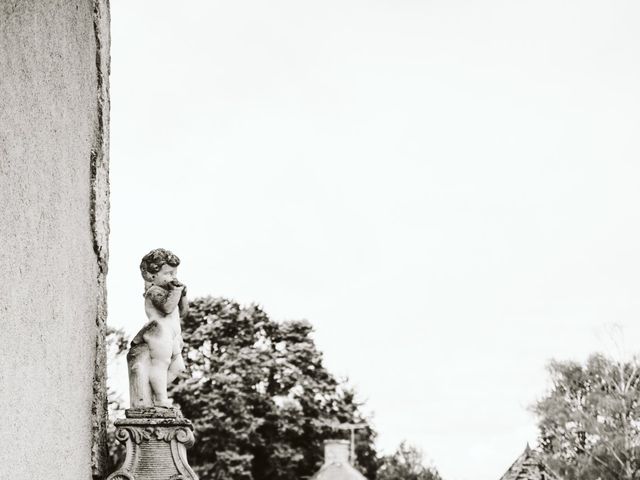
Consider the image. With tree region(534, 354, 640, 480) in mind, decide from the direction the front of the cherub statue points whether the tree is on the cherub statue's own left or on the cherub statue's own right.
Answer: on the cherub statue's own left

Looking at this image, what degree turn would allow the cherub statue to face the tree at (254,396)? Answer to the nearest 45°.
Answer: approximately 135° to its left

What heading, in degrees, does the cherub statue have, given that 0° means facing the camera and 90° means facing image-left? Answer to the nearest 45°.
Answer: approximately 315°

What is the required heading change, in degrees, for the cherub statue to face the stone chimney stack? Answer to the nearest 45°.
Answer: approximately 135° to its left
